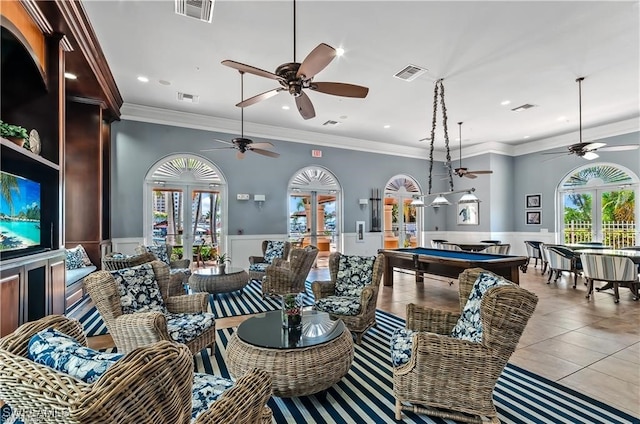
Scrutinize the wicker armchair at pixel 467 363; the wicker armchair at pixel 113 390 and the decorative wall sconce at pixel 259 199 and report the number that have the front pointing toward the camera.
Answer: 1

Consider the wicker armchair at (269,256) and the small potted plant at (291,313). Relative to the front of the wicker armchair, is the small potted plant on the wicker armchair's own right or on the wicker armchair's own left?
on the wicker armchair's own left

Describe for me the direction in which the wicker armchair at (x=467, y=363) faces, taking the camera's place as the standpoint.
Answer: facing to the left of the viewer

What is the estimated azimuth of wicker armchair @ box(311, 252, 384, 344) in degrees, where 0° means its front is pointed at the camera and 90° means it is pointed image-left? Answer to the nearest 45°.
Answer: approximately 45°

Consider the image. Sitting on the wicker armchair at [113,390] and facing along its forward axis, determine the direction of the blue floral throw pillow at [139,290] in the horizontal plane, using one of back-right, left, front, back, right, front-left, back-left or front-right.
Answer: front-left

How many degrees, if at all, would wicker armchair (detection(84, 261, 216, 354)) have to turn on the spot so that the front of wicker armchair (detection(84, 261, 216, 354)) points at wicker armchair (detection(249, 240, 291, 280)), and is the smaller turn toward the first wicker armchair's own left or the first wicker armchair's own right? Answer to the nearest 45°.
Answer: approximately 90° to the first wicker armchair's own left

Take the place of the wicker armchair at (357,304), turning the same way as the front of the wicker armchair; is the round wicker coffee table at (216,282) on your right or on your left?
on your right

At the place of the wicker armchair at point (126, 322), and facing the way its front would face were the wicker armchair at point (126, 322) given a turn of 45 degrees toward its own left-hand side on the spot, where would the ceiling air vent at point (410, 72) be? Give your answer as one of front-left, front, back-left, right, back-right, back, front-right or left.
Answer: front

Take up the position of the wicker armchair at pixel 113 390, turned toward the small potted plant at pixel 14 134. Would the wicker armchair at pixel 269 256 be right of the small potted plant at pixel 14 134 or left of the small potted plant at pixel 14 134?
right

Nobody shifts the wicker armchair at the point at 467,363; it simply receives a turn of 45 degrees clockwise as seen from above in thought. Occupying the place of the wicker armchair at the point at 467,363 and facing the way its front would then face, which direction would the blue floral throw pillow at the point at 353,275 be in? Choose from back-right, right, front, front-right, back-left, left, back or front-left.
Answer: front

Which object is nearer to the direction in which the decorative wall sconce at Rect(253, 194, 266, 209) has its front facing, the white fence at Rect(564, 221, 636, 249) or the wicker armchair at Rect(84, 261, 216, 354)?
the wicker armchair

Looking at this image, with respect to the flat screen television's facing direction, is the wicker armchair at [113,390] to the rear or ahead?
ahead

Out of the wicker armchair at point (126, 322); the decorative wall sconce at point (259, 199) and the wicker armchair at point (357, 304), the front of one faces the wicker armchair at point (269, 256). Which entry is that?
the decorative wall sconce

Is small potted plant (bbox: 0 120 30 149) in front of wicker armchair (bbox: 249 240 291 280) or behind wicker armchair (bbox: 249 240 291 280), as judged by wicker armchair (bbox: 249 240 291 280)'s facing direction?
in front

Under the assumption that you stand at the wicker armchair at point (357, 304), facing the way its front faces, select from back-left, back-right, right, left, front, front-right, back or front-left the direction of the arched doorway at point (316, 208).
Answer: back-right

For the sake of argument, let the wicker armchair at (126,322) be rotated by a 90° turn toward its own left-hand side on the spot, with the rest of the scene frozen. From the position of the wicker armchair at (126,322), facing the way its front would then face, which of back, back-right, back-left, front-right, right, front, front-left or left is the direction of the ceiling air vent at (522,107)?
front-right

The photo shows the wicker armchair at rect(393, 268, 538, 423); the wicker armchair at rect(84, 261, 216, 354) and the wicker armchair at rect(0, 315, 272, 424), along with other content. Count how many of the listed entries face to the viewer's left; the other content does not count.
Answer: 1

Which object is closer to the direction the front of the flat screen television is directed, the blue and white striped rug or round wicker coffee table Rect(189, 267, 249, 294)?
the blue and white striped rug

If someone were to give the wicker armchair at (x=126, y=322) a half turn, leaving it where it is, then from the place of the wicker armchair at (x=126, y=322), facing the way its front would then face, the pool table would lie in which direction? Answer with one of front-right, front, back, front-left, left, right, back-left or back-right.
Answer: back-right
